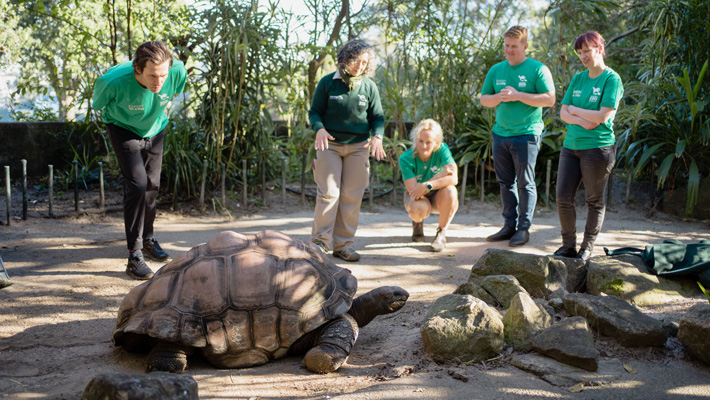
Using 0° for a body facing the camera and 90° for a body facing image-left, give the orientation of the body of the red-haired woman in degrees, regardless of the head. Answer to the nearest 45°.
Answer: approximately 45°

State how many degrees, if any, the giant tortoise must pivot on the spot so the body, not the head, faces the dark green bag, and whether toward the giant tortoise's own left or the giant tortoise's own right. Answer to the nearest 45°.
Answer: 0° — it already faces it

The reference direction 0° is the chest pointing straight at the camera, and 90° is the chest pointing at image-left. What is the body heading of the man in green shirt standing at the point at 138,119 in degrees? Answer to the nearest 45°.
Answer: approximately 315°

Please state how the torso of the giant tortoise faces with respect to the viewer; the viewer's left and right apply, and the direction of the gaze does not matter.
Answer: facing to the right of the viewer

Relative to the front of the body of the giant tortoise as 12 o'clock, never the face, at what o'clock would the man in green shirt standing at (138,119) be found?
The man in green shirt standing is roughly at 8 o'clock from the giant tortoise.

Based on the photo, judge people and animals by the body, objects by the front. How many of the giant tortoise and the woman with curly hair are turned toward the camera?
1

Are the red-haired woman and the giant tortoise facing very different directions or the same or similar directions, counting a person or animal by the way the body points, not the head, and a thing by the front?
very different directions

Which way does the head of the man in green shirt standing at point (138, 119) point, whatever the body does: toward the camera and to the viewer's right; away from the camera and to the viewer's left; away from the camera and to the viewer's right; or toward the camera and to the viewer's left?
toward the camera and to the viewer's right

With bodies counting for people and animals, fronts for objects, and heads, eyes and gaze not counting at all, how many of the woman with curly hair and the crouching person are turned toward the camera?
2

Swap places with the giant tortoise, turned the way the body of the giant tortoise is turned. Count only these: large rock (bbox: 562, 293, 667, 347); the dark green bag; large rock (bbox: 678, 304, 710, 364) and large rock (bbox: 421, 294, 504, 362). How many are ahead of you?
4

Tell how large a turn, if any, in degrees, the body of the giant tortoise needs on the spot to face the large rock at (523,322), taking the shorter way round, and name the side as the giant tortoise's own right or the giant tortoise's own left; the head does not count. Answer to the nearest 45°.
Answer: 0° — it already faces it

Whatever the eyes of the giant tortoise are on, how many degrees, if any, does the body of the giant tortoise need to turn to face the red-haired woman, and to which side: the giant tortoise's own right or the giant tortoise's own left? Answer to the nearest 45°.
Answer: approximately 45° to the giant tortoise's own left

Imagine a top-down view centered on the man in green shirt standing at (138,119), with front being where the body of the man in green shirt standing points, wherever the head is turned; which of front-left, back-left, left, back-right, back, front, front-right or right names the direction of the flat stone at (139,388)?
front-right

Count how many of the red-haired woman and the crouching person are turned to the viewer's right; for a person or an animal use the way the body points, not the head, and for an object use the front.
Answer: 0
